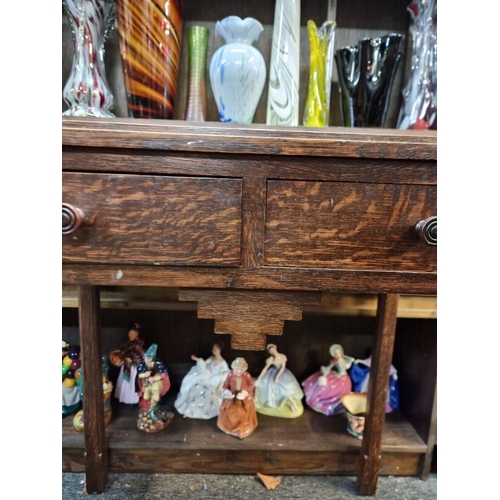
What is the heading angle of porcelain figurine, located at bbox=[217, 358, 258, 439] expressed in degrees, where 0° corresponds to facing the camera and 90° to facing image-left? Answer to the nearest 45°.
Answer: approximately 0°

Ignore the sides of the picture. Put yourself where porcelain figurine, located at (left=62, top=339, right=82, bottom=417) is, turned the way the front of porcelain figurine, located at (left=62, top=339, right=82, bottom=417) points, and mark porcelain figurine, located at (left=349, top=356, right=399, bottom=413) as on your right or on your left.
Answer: on your left

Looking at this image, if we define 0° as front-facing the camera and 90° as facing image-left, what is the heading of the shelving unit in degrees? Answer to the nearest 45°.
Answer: approximately 0°
